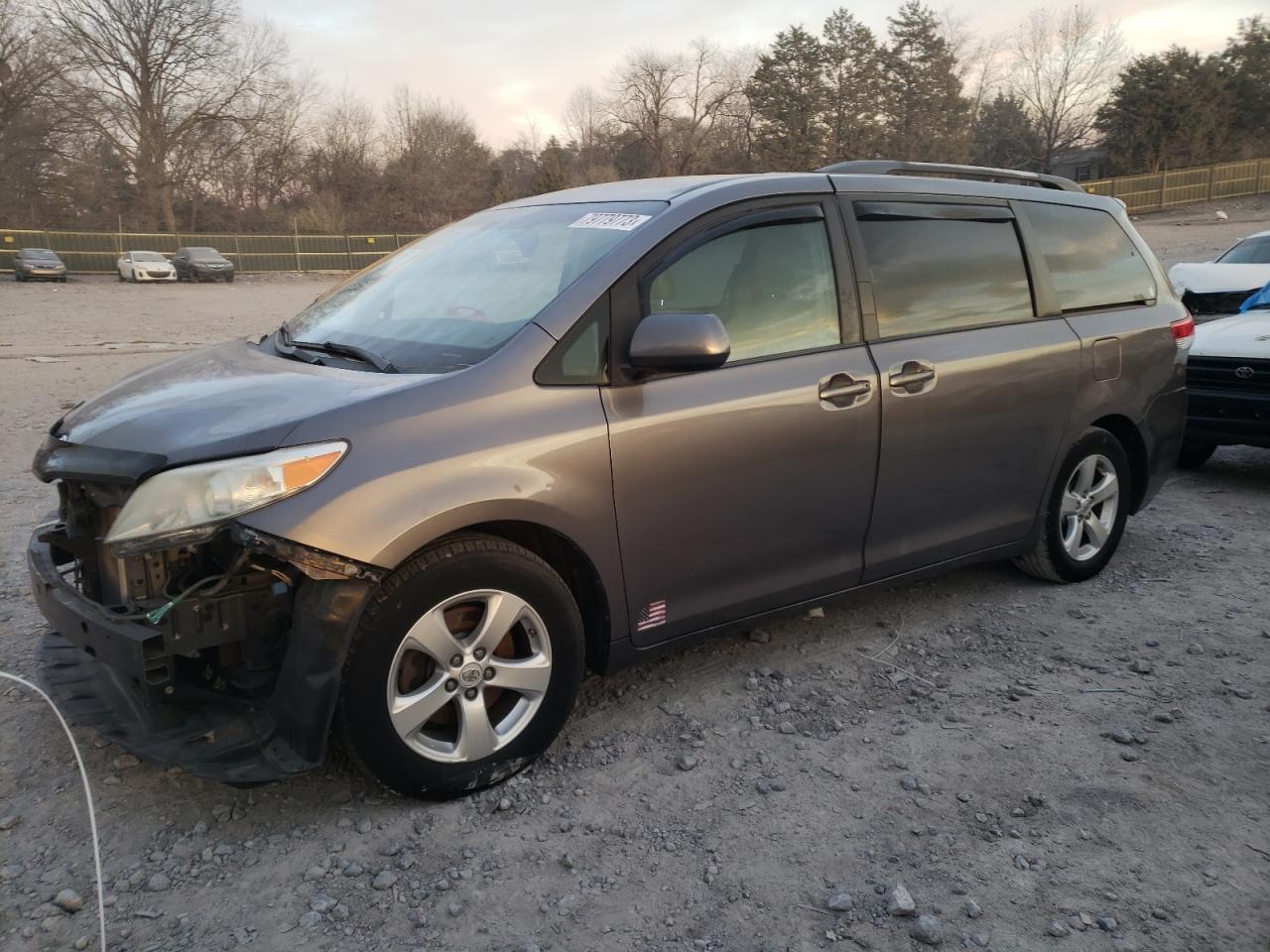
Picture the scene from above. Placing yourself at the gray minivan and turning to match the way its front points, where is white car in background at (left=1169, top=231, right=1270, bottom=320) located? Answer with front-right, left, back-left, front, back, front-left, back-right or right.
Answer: back

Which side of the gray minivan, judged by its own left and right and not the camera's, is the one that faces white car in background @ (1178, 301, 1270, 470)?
back

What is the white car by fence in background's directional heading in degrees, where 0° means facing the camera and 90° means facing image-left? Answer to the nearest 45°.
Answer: approximately 315°

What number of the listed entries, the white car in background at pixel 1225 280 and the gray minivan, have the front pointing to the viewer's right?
0

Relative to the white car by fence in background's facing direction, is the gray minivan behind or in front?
in front

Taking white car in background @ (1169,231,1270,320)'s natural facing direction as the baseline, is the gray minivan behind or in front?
in front

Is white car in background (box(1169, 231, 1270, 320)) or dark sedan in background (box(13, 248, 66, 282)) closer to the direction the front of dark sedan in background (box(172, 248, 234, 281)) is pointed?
the white car in background

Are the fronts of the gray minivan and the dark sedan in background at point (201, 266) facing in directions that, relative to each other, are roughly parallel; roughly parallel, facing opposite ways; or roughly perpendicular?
roughly perpendicular

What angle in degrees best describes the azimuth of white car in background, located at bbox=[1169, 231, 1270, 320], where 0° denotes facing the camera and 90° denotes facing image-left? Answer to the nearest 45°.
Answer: approximately 45°

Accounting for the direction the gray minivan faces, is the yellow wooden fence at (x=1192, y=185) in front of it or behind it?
behind
